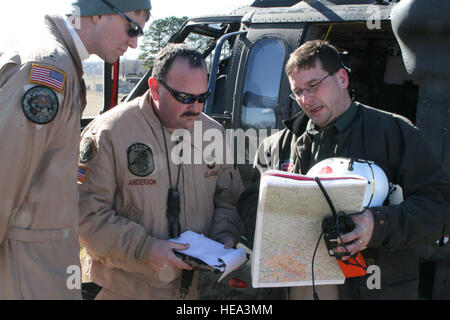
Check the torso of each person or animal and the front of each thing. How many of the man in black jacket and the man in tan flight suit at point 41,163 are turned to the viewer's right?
1

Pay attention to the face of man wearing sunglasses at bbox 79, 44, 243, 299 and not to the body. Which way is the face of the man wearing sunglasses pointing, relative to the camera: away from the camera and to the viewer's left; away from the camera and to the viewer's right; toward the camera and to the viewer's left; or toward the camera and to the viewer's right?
toward the camera and to the viewer's right

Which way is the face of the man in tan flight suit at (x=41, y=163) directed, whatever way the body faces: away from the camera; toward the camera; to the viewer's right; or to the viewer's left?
to the viewer's right

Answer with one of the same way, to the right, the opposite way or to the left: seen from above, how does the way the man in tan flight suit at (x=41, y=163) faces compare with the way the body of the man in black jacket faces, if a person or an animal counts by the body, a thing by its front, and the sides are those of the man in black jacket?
the opposite way

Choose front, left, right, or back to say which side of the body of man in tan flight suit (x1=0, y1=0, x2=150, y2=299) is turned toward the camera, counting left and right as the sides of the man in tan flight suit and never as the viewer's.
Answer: right

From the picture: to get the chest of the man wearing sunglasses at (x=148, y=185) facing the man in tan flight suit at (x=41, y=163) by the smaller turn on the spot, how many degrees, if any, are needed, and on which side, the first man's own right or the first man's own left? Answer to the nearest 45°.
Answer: approximately 90° to the first man's own right

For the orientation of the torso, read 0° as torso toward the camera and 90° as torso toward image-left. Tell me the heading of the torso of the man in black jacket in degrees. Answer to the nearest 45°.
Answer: approximately 45°

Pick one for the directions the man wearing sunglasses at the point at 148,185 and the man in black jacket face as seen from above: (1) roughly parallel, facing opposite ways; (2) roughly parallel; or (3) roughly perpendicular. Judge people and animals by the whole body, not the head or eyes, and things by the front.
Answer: roughly perpendicular
